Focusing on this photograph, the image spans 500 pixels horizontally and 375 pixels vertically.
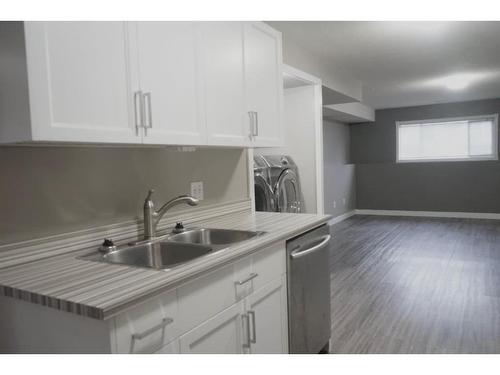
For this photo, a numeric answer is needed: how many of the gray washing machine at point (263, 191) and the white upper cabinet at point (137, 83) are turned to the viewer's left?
0

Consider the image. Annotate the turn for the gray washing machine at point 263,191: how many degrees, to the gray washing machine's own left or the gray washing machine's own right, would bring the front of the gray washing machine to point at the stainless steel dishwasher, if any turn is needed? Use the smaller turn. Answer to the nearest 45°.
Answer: approximately 45° to the gray washing machine's own right

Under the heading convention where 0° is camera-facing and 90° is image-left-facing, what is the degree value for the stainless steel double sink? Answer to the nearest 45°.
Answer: approximately 315°

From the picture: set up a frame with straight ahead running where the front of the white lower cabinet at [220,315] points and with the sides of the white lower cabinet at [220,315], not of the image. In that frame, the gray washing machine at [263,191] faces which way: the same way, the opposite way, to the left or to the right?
the same way

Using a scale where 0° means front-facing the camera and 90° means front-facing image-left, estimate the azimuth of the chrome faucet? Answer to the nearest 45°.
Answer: approximately 270°

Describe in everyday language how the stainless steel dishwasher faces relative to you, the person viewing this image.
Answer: facing the viewer and to the right of the viewer

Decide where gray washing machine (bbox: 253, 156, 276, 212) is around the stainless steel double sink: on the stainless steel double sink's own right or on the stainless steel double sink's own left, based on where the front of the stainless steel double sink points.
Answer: on the stainless steel double sink's own left

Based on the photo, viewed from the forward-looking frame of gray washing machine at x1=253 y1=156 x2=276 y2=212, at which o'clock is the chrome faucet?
The chrome faucet is roughly at 2 o'clock from the gray washing machine.

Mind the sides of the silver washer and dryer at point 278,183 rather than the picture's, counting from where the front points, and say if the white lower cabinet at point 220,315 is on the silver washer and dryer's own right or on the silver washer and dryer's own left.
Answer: on the silver washer and dryer's own right
